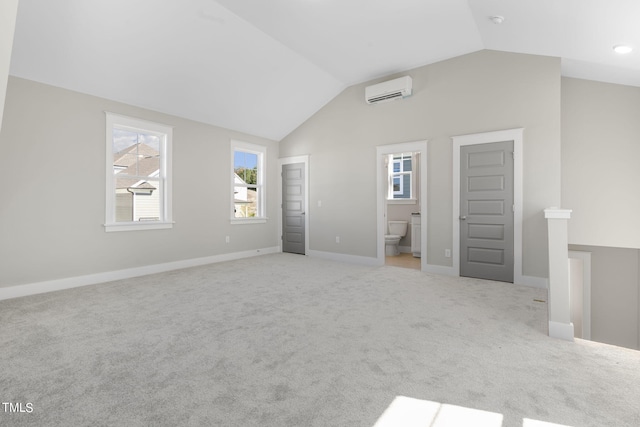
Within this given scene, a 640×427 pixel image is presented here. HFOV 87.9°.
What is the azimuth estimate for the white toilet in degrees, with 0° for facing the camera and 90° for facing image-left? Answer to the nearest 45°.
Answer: approximately 45°

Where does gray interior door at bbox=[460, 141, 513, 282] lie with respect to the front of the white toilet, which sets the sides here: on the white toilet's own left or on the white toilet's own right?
on the white toilet's own left

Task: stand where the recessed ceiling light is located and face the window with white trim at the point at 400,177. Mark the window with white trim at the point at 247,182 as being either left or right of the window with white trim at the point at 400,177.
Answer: left

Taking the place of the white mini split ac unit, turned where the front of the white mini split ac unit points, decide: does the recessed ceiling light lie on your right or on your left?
on your left

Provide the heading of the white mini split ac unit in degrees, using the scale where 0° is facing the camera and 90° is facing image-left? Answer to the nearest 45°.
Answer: approximately 45°

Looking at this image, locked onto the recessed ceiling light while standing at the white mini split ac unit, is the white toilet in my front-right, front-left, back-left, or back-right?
back-left

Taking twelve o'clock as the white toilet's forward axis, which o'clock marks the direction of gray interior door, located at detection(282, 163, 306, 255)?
The gray interior door is roughly at 1 o'clock from the white toilet.

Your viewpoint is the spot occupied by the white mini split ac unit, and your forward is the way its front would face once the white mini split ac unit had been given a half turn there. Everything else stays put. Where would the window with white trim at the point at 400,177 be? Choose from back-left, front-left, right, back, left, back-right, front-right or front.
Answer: front-left
